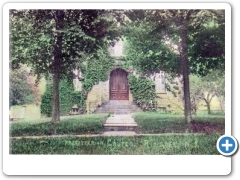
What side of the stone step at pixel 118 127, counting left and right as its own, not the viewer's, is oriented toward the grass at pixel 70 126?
right

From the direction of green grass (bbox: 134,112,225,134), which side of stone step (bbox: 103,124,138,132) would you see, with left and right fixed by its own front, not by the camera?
left

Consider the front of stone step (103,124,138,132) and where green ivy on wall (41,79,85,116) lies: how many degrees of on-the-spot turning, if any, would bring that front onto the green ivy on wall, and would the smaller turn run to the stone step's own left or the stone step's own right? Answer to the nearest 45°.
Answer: approximately 90° to the stone step's own right

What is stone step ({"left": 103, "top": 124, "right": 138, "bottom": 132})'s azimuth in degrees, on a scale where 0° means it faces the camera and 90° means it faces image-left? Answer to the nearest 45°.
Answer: approximately 0°
